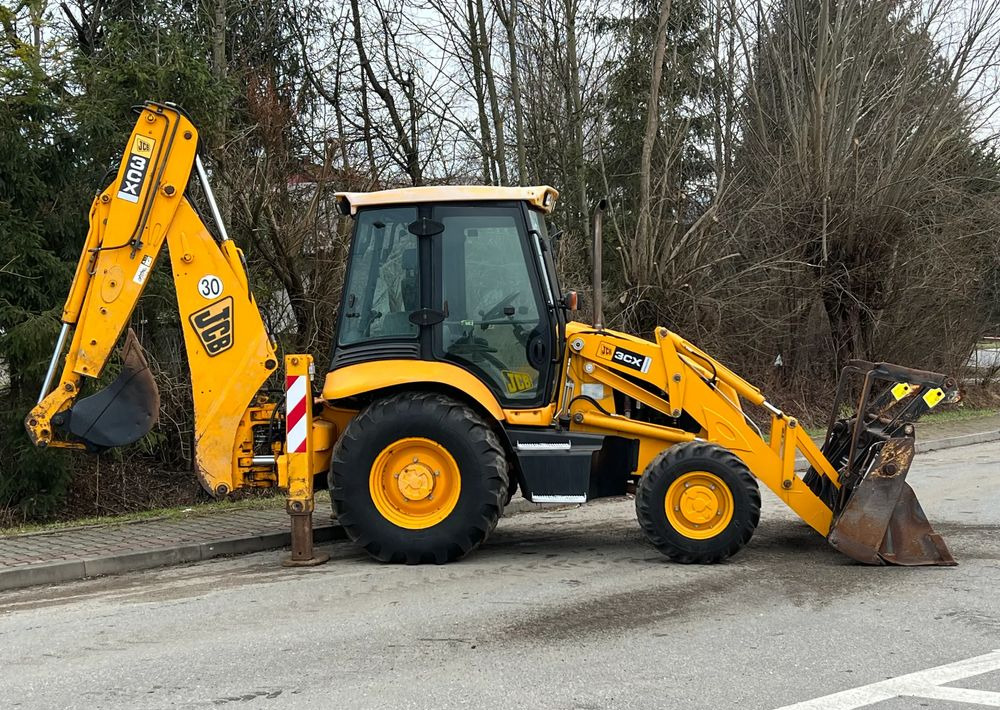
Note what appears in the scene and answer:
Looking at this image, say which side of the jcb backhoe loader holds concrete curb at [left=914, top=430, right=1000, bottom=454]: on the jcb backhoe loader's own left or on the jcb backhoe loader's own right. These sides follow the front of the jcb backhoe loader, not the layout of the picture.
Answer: on the jcb backhoe loader's own left

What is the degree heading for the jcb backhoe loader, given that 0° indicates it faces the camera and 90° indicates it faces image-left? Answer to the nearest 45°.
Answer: approximately 270°

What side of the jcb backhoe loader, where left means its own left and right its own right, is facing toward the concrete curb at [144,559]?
back
